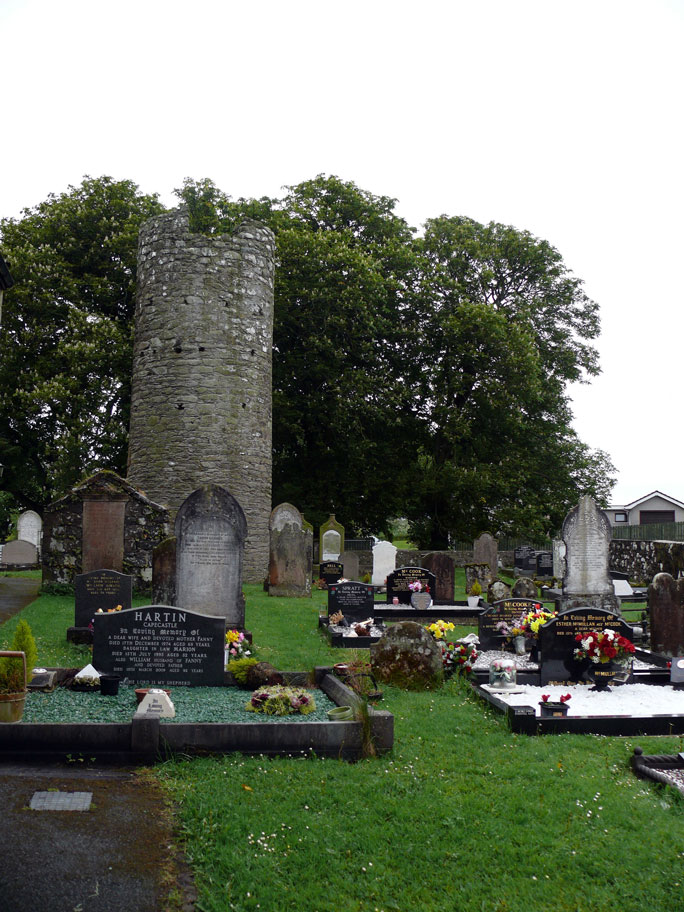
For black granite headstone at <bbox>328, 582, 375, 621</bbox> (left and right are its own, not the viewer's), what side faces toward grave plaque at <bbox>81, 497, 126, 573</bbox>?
right

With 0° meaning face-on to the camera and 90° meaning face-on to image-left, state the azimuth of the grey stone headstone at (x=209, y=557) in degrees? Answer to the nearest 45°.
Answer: approximately 0°

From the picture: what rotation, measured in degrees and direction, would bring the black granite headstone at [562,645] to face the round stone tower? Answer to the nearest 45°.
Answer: approximately 135° to its right

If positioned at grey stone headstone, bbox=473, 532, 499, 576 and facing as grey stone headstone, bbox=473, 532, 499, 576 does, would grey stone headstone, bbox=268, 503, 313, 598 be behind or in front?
in front

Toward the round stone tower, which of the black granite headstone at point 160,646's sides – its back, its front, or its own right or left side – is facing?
back

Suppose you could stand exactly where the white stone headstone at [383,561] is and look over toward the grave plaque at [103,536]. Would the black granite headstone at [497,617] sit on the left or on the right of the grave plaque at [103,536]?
left

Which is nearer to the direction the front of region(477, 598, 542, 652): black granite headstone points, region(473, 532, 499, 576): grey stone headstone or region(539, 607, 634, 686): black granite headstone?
the black granite headstone
